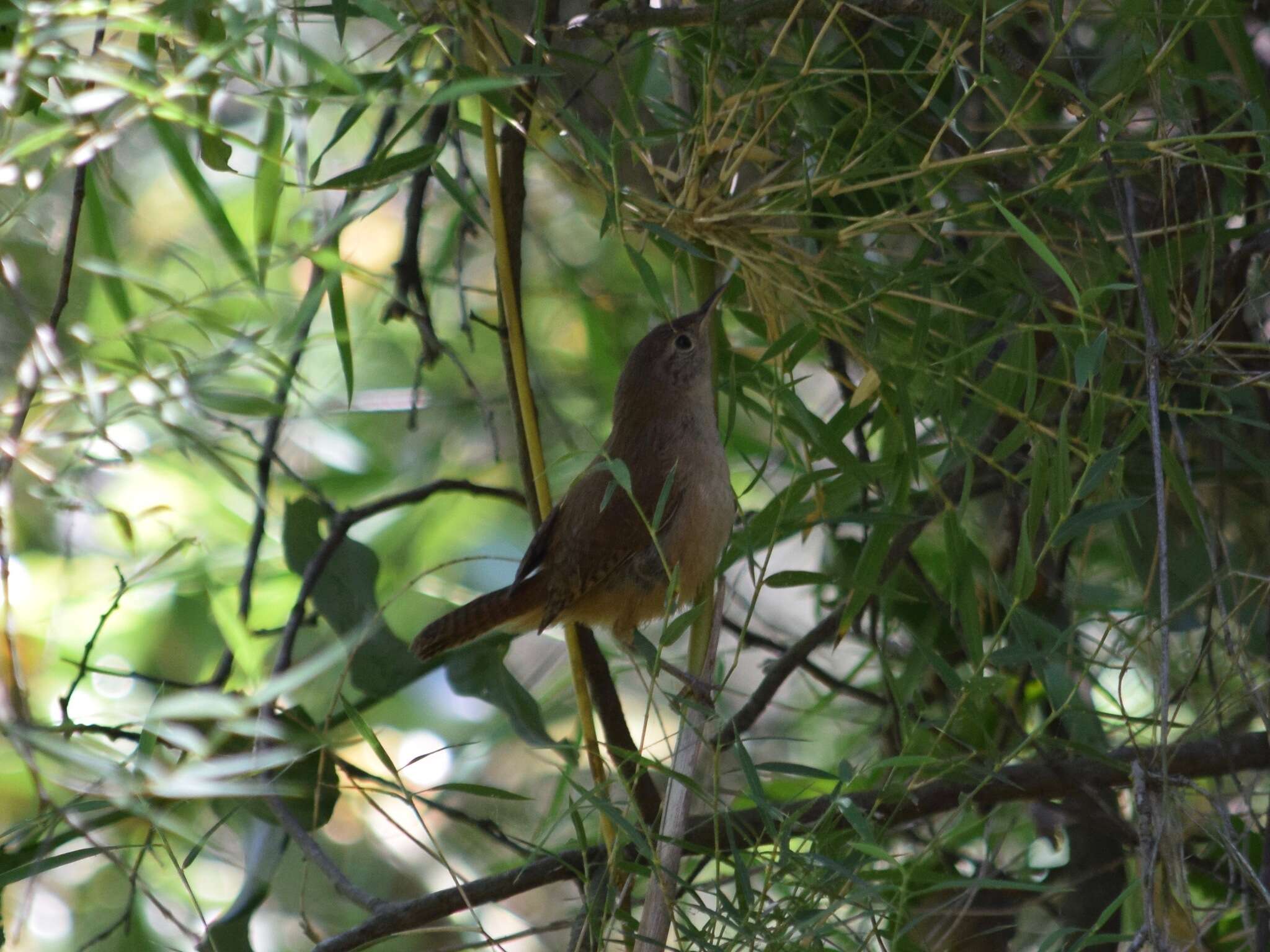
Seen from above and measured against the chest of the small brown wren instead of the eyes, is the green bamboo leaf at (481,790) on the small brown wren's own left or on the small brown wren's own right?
on the small brown wren's own right

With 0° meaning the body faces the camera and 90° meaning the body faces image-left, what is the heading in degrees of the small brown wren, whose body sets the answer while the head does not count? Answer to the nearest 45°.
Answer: approximately 270°
